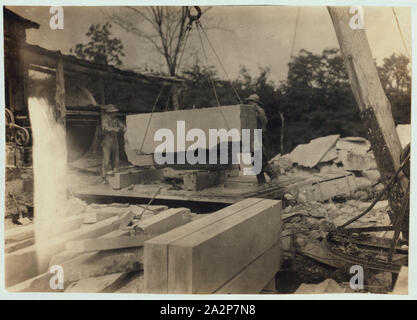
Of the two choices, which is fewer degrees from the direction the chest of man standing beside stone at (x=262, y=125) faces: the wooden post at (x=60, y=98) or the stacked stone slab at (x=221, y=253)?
the wooden post

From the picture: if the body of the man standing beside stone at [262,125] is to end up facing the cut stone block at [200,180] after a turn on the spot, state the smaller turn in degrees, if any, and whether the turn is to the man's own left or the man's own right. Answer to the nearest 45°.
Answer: approximately 45° to the man's own right

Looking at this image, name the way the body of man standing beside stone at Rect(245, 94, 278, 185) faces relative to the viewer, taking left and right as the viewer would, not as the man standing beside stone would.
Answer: facing to the left of the viewer

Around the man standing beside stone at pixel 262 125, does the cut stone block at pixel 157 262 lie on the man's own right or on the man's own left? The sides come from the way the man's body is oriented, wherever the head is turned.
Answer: on the man's own left

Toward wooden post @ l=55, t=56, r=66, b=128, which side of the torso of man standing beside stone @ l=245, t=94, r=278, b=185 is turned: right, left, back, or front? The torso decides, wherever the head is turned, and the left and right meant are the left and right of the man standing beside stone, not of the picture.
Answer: front

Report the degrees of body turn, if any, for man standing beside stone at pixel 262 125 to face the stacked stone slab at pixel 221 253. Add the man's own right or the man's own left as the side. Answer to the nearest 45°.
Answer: approximately 90° to the man's own left
